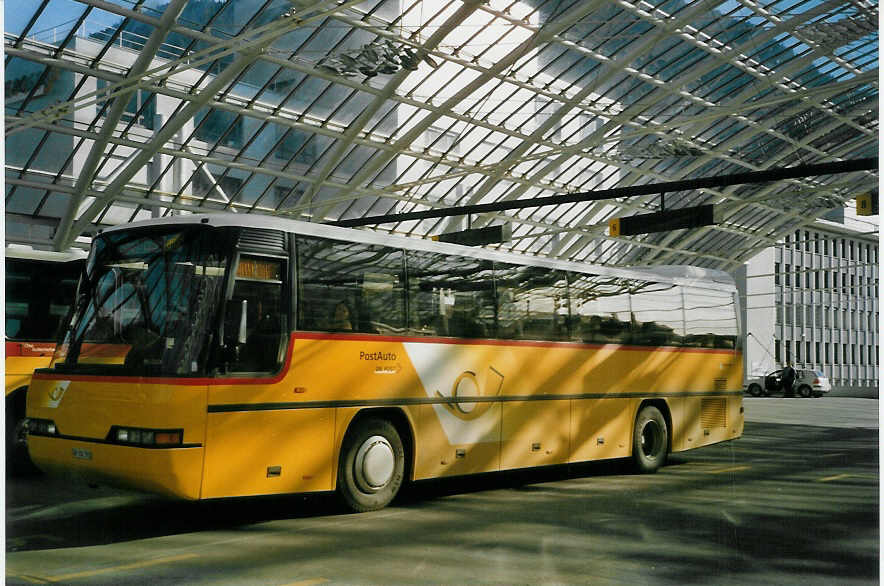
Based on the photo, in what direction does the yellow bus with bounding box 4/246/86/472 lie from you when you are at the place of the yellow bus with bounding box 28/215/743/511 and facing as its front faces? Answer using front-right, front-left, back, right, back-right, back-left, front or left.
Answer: right

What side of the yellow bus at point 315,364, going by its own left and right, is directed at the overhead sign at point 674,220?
back

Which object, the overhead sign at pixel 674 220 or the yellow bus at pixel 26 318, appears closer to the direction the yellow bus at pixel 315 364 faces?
the yellow bus
